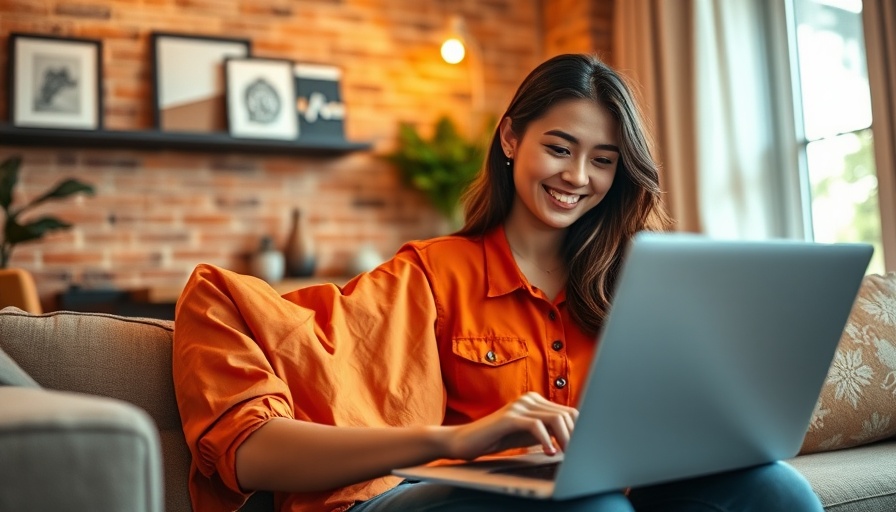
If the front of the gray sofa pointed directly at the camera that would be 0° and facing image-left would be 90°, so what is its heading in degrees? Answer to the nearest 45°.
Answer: approximately 0°

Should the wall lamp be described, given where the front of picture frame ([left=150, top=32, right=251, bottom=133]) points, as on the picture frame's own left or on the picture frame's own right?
on the picture frame's own left

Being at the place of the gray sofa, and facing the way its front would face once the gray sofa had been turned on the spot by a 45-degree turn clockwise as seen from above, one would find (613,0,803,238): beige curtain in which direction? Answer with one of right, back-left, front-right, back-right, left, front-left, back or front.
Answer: back

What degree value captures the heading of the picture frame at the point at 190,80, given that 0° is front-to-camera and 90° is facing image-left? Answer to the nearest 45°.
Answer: approximately 0°

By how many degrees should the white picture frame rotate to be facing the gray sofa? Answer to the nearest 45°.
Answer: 0° — it already faces it
